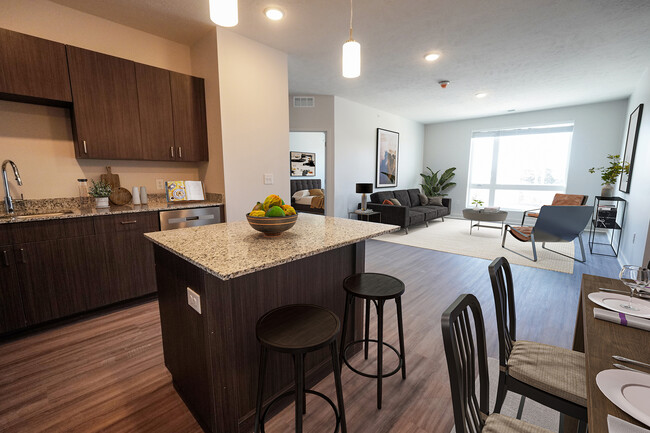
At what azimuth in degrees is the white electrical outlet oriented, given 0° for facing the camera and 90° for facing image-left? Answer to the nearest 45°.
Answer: approximately 45°

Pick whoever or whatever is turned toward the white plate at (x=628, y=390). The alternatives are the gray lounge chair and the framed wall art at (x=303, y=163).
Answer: the framed wall art

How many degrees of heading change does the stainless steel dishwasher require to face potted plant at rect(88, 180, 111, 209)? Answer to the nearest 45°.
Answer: approximately 135° to its right

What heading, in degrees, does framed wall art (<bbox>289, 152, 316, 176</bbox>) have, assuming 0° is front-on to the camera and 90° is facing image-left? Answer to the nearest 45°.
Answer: approximately 0°

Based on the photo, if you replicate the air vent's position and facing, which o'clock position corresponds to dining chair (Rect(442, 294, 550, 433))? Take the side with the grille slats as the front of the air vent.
The dining chair is roughly at 12 o'clock from the air vent.

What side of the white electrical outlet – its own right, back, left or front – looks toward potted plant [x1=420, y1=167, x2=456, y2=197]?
back

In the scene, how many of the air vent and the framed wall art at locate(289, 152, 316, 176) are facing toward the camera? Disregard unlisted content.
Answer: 2

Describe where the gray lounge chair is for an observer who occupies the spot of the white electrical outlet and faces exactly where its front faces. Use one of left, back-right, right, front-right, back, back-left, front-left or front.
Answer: back-left

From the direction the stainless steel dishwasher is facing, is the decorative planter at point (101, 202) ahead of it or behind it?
behind

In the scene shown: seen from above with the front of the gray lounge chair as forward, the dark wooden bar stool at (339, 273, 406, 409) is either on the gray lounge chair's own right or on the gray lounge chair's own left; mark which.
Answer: on the gray lounge chair's own left
